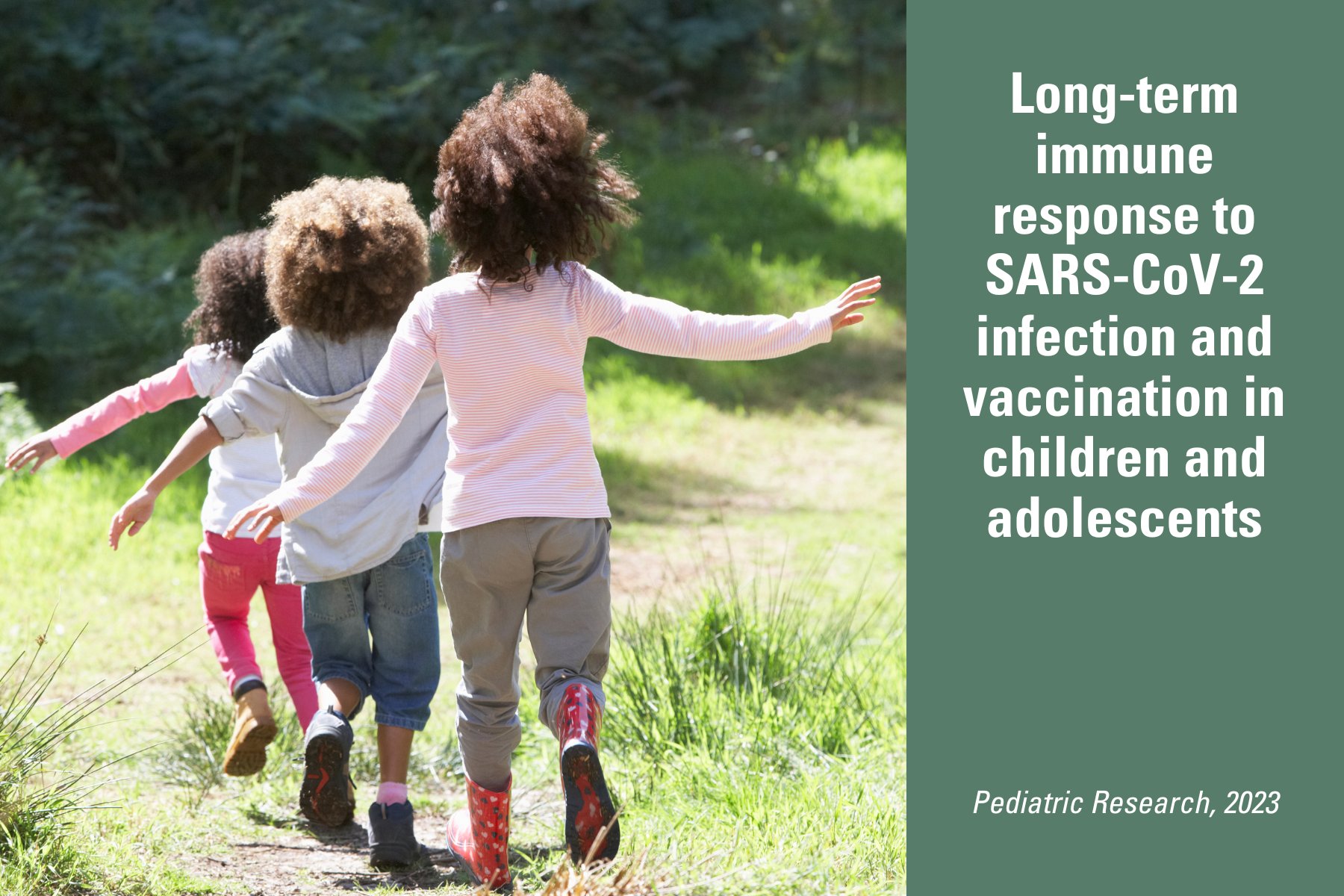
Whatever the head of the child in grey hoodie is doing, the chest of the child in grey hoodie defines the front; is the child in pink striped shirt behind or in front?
behind

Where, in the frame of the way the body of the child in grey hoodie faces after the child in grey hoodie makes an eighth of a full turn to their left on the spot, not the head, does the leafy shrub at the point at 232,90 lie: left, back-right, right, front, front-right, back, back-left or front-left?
front-right

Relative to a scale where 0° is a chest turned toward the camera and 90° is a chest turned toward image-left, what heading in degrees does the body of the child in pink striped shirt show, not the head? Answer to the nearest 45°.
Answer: approximately 180°

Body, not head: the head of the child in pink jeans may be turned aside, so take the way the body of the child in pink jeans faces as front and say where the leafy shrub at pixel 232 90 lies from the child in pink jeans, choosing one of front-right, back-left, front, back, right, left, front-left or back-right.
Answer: front

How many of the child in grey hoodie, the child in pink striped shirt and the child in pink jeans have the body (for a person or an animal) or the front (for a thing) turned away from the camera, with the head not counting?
3

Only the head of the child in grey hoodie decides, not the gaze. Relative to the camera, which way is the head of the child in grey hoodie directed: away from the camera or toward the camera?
away from the camera

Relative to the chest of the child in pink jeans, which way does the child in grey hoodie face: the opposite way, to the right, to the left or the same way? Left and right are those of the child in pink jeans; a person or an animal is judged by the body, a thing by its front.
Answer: the same way

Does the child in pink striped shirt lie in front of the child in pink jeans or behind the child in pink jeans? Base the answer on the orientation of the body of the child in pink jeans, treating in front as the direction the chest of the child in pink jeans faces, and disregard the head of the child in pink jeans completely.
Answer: behind

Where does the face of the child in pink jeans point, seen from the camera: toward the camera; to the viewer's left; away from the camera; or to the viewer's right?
away from the camera

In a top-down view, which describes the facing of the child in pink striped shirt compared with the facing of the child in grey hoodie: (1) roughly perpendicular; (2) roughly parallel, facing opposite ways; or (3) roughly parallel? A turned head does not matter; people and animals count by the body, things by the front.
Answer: roughly parallel

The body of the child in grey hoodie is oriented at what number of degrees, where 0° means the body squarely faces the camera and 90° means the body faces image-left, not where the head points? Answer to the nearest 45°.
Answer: approximately 180°

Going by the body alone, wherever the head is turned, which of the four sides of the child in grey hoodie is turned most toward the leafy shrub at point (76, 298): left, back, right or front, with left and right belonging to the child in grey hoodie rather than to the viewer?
front

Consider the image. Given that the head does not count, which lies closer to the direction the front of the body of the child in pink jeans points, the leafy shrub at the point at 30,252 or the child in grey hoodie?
the leafy shrub

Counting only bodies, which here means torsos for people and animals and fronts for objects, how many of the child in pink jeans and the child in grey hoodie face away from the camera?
2

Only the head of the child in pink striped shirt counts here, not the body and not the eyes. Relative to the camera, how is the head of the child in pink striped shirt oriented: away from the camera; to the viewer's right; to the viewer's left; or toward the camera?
away from the camera

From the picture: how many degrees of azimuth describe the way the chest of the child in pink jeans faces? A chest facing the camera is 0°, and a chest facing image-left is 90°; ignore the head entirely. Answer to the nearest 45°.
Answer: approximately 180°

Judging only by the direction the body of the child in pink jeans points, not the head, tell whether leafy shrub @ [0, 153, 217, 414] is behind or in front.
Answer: in front

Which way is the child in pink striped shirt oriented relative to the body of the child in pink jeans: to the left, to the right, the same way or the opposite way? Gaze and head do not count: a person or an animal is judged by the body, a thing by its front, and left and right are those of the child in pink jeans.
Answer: the same way
